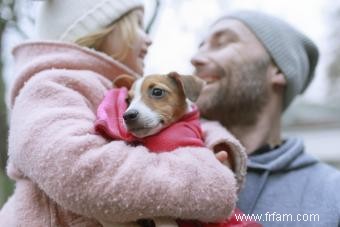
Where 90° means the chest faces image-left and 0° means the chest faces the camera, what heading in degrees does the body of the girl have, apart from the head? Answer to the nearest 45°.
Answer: approximately 270°

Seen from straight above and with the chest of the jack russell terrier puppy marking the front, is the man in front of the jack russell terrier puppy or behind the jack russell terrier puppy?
behind

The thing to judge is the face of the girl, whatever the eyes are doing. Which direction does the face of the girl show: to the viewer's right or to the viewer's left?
to the viewer's right

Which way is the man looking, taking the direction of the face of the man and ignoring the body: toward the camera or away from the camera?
toward the camera
